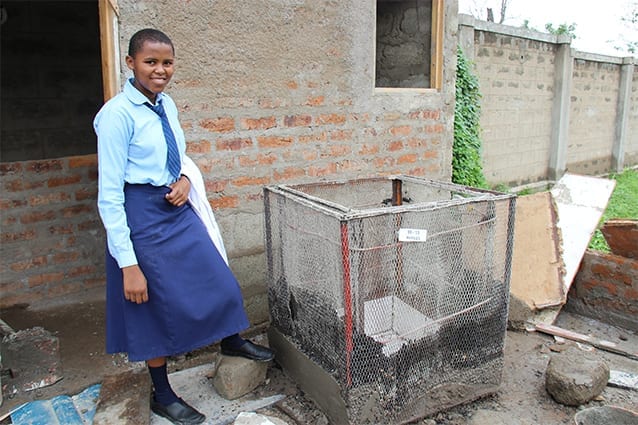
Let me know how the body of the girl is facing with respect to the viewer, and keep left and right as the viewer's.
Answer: facing the viewer and to the right of the viewer

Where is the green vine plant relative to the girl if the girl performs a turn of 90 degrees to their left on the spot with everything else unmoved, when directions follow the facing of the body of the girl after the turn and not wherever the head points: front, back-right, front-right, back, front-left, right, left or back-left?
front

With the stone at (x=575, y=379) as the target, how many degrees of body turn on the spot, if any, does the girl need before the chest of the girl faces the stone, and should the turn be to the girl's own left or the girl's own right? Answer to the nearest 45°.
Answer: approximately 45° to the girl's own left

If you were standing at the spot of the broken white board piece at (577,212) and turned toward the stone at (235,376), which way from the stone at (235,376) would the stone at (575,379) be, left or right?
left
